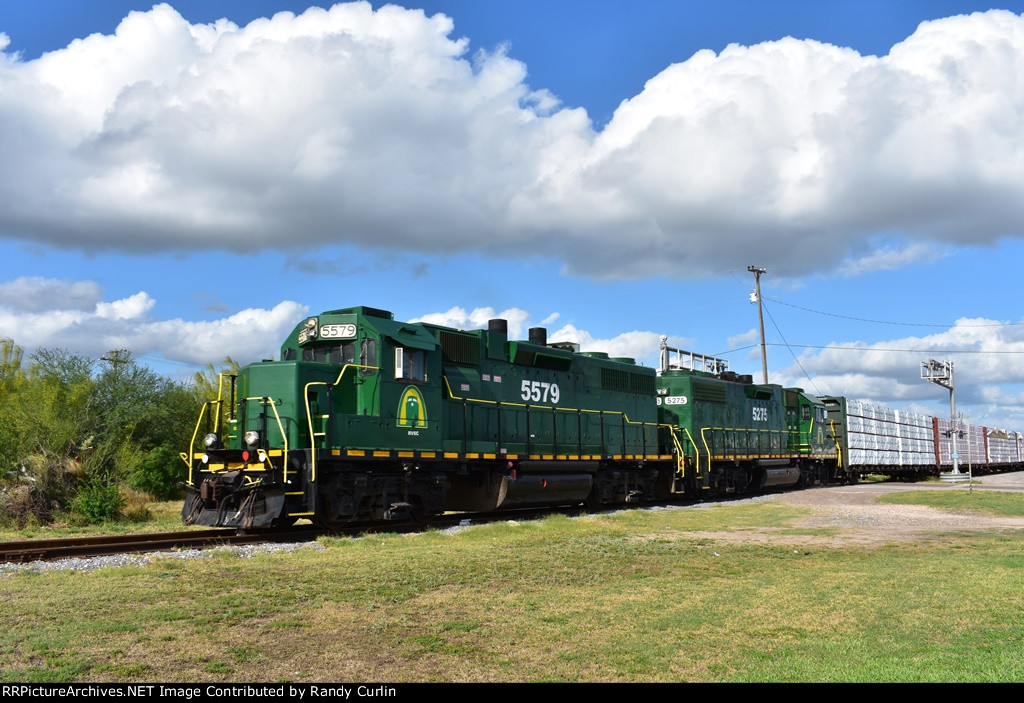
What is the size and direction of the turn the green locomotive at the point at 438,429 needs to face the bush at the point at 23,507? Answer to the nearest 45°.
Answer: approximately 45° to its right

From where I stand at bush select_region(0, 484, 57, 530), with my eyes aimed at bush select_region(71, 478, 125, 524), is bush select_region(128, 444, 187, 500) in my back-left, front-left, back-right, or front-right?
front-left

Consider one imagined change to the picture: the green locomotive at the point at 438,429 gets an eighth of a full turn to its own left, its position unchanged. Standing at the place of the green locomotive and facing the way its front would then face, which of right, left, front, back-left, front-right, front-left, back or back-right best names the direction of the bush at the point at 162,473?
back-right

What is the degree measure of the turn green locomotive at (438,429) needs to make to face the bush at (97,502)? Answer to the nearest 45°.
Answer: approximately 45° to its right
